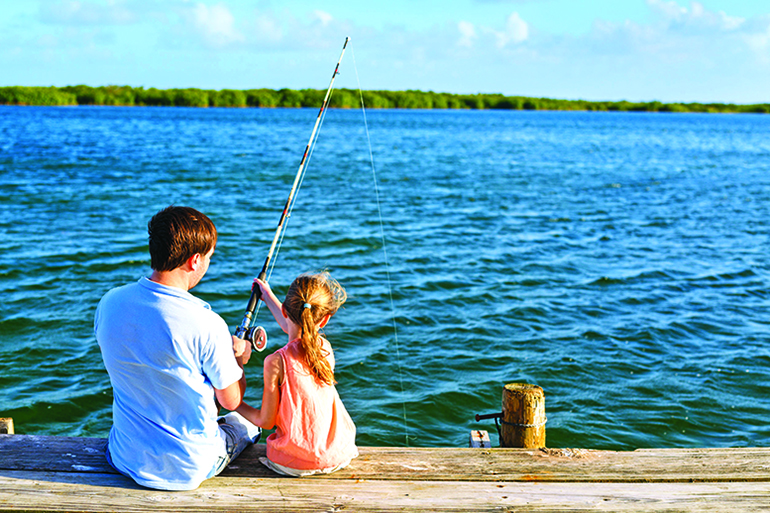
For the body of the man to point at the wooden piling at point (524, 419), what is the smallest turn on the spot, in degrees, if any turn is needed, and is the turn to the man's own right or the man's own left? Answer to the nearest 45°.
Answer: approximately 45° to the man's own right

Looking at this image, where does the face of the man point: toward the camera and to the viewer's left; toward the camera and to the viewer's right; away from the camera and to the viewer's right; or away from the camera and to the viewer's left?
away from the camera and to the viewer's right

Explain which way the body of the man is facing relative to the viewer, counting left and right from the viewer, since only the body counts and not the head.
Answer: facing away from the viewer and to the right of the viewer
